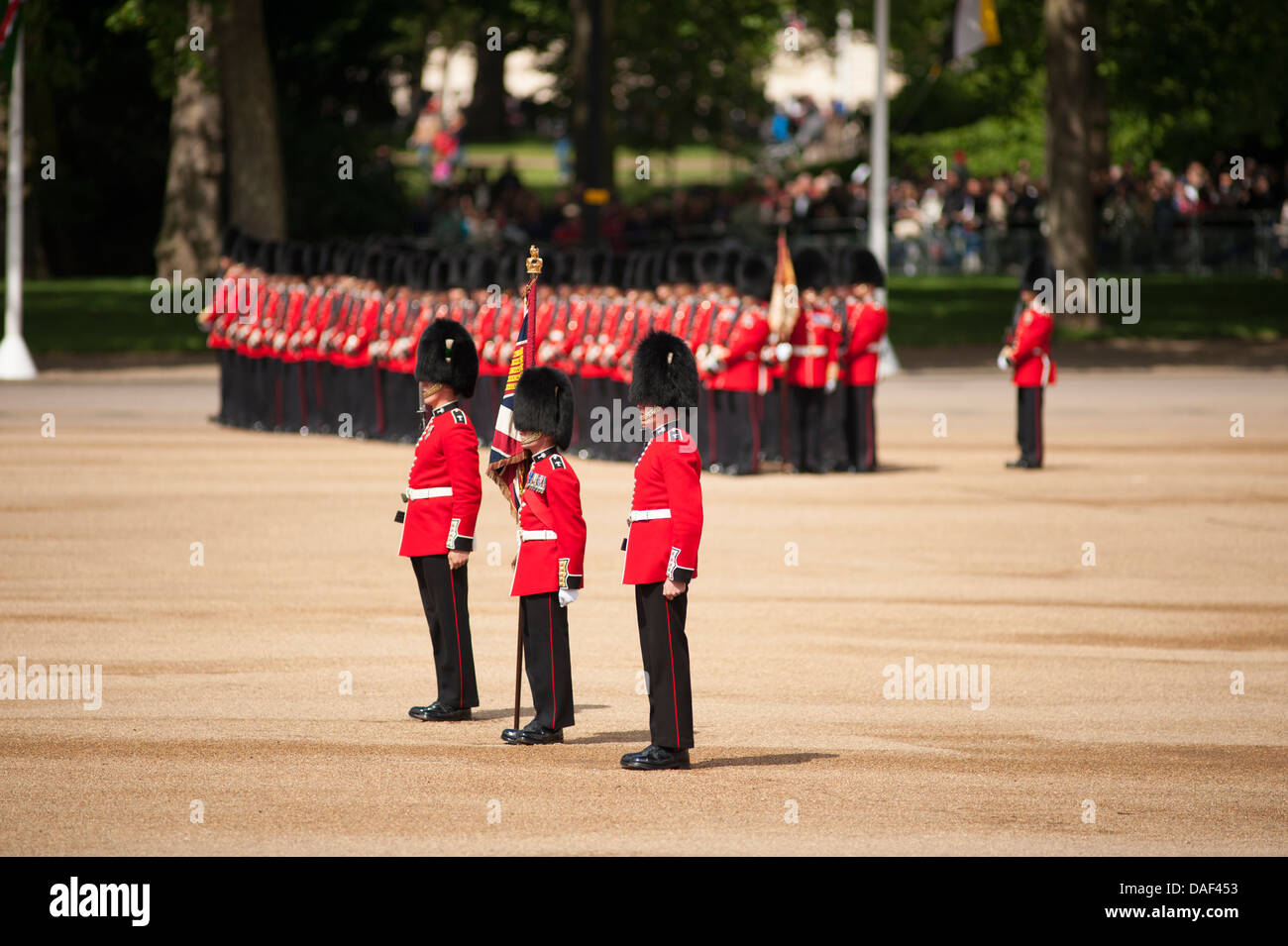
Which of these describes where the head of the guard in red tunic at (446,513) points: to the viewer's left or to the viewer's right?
to the viewer's left

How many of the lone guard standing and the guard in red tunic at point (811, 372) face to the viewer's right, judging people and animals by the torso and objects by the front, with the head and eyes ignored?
0

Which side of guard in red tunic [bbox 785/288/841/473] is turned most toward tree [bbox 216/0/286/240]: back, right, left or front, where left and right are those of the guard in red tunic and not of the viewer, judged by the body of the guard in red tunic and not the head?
back

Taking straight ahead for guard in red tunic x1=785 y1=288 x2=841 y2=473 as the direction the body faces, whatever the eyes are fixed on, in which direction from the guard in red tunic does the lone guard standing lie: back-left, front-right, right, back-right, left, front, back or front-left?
back-left

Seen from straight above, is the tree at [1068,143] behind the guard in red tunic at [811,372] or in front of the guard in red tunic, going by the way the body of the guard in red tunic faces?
behind

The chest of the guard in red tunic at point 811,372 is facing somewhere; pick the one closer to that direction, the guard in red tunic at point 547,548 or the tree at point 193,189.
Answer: the guard in red tunic

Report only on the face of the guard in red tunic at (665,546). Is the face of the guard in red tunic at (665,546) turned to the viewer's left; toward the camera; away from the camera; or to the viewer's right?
to the viewer's left

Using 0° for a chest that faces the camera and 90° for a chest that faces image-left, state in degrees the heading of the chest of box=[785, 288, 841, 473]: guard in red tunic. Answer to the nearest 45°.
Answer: approximately 45°

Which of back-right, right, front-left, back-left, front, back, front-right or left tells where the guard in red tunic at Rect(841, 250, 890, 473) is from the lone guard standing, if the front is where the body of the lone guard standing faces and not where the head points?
front

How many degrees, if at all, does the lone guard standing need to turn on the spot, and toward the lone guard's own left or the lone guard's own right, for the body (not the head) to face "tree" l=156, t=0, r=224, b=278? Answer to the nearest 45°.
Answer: approximately 45° to the lone guard's own right

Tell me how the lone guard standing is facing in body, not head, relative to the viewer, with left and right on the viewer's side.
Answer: facing to the left of the viewer

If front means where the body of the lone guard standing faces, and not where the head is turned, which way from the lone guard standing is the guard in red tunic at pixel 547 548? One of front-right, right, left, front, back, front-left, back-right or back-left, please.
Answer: left

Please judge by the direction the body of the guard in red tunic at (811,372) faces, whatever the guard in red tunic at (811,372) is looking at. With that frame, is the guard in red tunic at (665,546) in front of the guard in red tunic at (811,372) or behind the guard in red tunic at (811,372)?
in front
